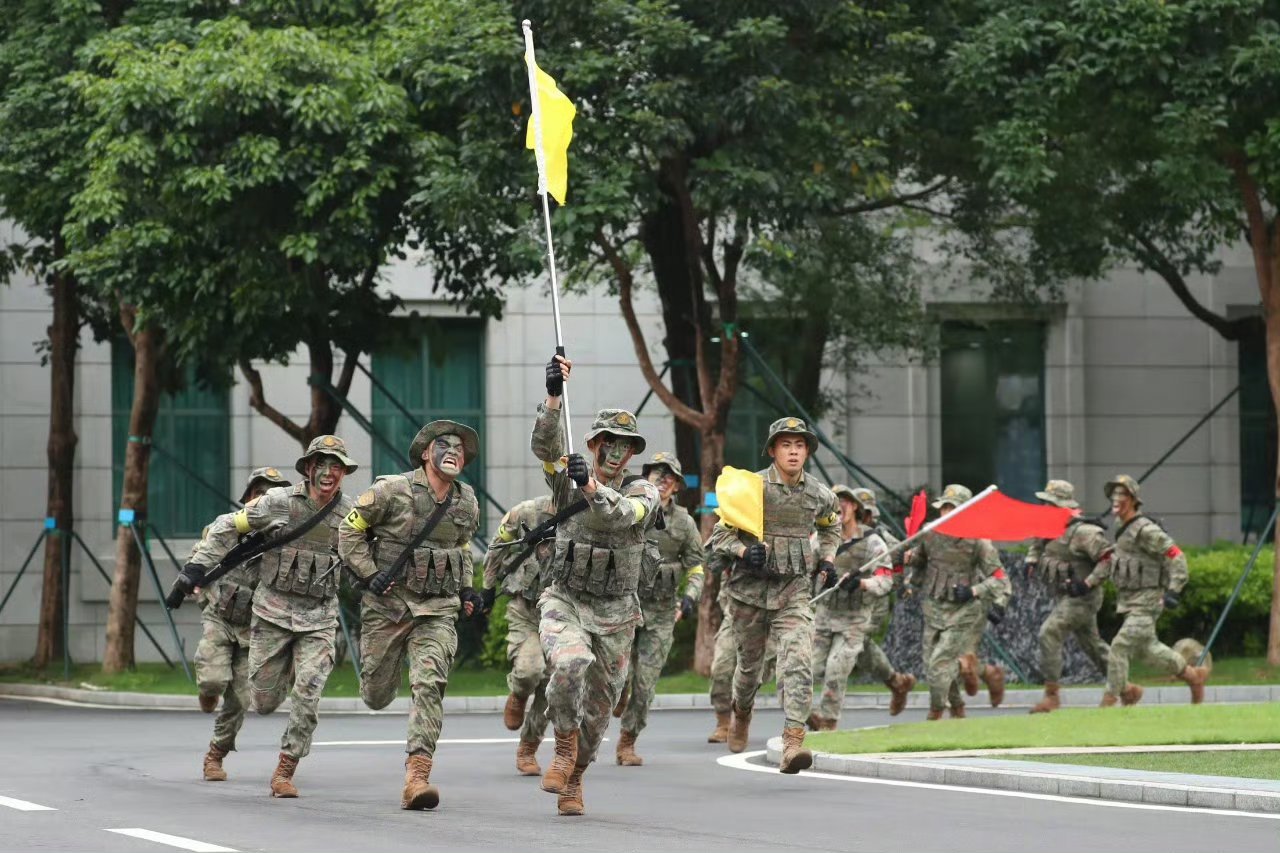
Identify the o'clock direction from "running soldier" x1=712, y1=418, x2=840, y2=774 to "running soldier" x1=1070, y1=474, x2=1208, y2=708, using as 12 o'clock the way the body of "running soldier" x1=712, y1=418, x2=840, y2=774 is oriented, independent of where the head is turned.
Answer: "running soldier" x1=1070, y1=474, x2=1208, y2=708 is roughly at 7 o'clock from "running soldier" x1=712, y1=418, x2=840, y2=774.

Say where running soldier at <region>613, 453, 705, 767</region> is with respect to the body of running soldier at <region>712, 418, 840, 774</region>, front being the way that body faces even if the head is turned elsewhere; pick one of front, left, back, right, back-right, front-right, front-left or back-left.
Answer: back-right

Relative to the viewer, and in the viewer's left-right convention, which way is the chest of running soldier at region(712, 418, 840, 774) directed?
facing the viewer

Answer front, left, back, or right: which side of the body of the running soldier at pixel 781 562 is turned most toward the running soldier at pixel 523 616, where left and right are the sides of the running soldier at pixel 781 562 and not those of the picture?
right

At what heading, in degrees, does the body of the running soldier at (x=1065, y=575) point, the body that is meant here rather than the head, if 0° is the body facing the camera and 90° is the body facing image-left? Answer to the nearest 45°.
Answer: approximately 45°

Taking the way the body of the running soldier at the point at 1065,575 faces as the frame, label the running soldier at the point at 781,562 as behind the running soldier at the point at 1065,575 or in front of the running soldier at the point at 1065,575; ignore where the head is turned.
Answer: in front

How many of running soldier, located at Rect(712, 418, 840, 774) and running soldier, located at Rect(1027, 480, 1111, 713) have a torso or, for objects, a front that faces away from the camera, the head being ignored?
0

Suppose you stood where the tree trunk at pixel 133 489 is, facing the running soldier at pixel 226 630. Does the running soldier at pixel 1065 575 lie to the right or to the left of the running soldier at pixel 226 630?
left
